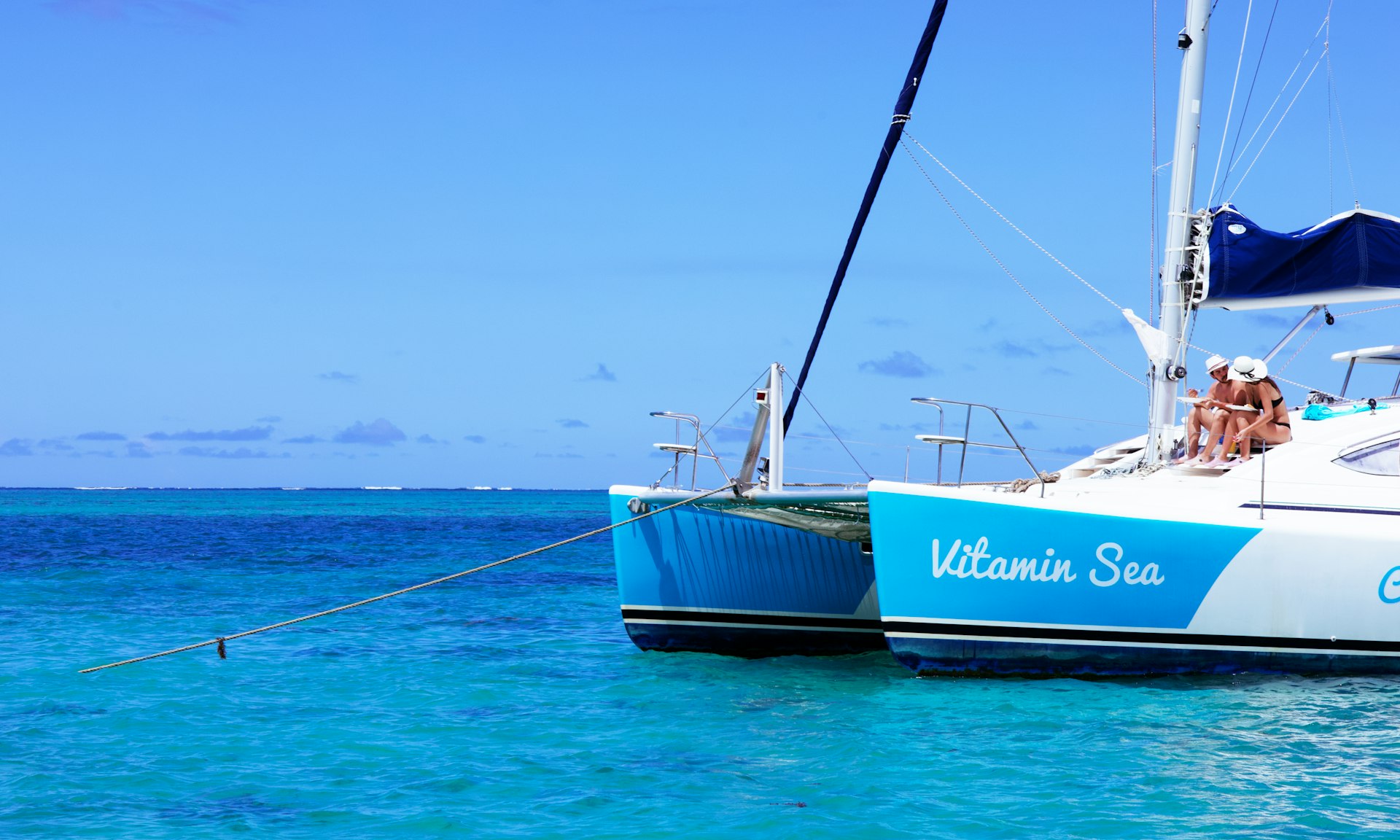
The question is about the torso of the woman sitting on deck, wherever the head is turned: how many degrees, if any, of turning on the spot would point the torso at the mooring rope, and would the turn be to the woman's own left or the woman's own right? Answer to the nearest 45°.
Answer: approximately 45° to the woman's own left

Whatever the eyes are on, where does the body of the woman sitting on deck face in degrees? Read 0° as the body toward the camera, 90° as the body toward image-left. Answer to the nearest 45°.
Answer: approximately 90°

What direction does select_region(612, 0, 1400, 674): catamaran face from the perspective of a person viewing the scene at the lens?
facing the viewer and to the left of the viewer

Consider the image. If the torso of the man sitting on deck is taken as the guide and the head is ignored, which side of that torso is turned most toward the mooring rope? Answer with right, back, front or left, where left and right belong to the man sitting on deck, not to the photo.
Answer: front

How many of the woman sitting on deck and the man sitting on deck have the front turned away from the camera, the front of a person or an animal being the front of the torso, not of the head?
0

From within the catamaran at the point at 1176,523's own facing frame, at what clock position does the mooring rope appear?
The mooring rope is roughly at 1 o'clock from the catamaran.
